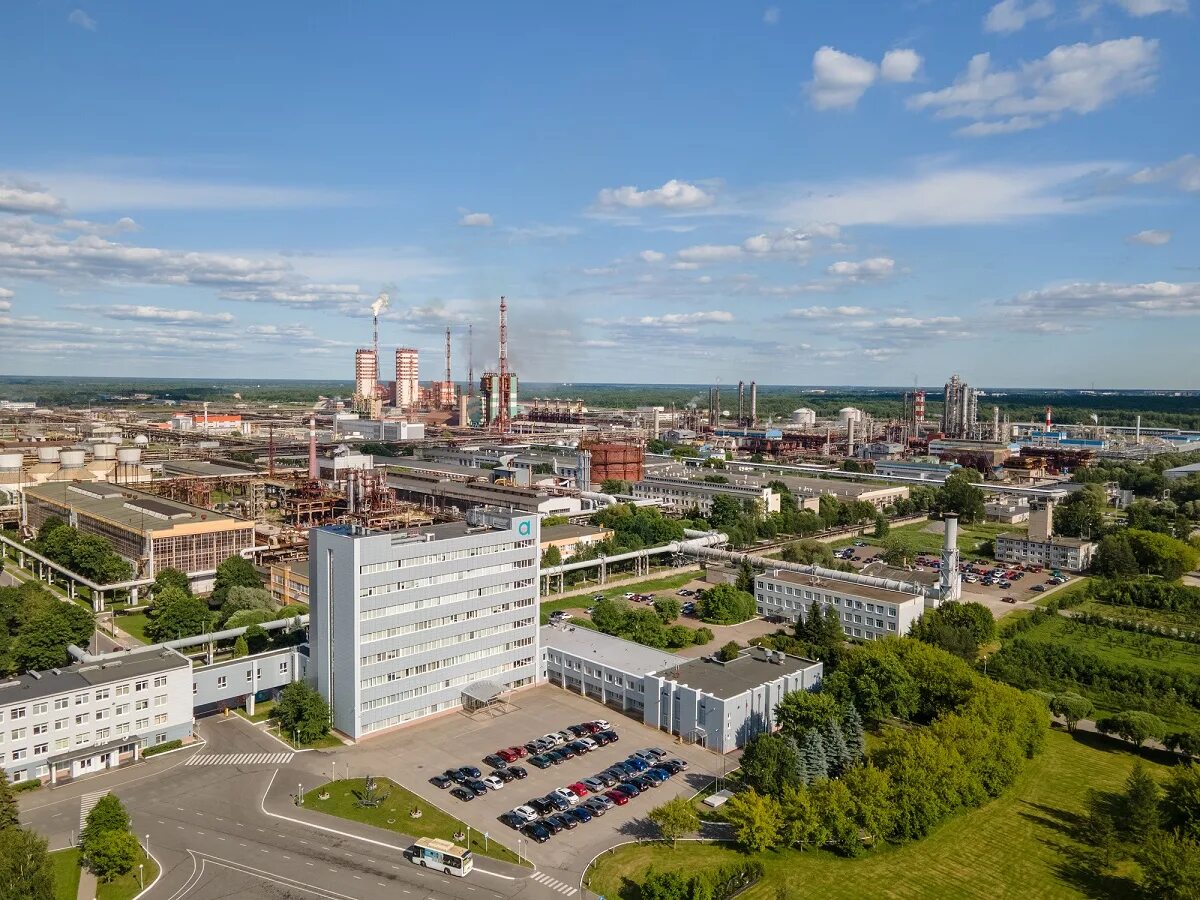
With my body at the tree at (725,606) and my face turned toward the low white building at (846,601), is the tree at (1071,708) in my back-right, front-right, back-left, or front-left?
front-right

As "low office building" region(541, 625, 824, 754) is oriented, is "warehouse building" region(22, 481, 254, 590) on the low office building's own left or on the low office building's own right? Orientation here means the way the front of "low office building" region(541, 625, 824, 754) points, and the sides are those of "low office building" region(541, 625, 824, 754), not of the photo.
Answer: on the low office building's own right

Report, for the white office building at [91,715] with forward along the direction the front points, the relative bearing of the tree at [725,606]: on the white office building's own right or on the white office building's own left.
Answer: on the white office building's own left

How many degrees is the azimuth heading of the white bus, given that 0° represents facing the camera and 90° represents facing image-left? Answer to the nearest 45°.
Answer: approximately 135°

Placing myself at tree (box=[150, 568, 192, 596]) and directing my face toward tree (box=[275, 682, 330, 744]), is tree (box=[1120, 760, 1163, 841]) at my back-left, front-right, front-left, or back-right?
front-left

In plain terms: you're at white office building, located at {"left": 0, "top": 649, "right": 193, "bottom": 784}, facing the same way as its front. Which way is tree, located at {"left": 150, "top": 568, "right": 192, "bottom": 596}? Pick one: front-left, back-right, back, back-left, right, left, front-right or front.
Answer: back-left

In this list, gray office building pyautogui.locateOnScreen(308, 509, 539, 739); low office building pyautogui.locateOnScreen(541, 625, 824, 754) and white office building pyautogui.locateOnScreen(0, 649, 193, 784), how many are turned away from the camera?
0

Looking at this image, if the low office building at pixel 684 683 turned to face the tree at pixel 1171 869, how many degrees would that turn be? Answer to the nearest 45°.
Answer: approximately 90° to its left

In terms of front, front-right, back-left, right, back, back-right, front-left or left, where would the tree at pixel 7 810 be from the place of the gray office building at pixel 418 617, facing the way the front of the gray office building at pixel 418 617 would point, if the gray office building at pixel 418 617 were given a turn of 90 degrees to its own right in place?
front

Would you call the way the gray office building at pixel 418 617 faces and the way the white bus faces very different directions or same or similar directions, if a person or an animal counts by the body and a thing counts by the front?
very different directions

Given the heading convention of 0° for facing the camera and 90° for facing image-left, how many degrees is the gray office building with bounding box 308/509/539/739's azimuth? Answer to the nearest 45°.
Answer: approximately 315°

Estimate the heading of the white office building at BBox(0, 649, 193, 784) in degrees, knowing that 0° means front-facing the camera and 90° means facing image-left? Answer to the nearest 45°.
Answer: approximately 315°

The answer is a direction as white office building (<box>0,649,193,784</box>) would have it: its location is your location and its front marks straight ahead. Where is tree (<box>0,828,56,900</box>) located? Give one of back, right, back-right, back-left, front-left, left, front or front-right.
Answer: front-right

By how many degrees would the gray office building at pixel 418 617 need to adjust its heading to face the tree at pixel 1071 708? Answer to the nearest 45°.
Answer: approximately 45° to its left
